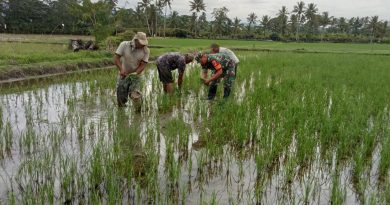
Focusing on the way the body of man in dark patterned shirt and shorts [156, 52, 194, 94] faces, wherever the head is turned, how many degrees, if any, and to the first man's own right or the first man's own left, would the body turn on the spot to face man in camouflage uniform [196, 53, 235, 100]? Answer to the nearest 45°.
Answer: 0° — they already face them

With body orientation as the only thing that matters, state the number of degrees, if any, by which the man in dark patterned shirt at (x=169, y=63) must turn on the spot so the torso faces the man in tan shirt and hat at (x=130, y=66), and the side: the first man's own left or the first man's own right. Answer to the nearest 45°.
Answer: approximately 135° to the first man's own right

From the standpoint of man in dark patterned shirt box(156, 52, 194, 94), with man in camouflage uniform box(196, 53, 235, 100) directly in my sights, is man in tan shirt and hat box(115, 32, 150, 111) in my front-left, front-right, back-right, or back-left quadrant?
back-right

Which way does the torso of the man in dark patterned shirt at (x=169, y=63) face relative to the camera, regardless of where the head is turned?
to the viewer's right
